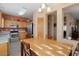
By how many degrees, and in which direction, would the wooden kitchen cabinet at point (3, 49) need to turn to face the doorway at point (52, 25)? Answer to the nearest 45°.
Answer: approximately 90° to its left

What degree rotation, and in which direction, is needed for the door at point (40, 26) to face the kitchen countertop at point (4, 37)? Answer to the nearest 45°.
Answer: approximately 90° to its right

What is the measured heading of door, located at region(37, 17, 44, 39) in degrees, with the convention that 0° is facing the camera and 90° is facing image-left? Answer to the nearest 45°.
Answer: approximately 0°
